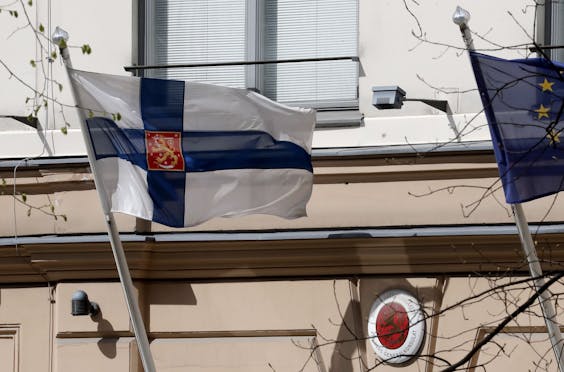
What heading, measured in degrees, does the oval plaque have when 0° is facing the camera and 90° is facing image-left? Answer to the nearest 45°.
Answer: approximately 45°

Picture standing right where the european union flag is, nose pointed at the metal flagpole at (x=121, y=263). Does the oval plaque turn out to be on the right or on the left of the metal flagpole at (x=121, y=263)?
right
